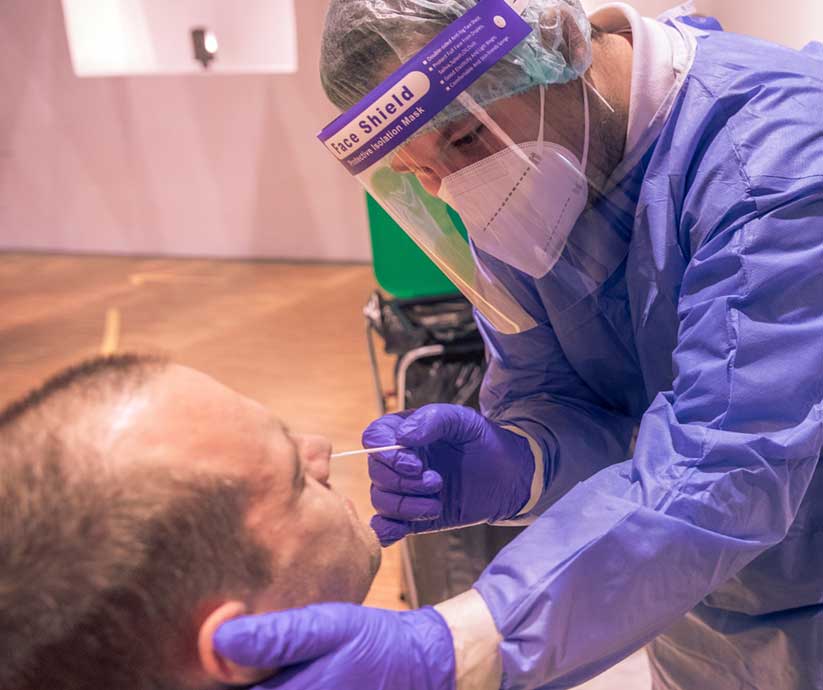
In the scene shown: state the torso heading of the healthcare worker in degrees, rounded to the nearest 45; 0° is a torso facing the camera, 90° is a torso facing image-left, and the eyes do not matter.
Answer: approximately 45°

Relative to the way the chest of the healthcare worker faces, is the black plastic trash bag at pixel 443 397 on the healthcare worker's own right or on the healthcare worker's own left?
on the healthcare worker's own right

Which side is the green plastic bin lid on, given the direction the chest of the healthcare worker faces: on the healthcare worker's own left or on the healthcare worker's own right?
on the healthcare worker's own right
